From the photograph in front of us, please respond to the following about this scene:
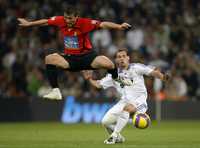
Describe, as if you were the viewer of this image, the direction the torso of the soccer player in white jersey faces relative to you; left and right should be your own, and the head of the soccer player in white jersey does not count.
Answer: facing the viewer and to the left of the viewer
